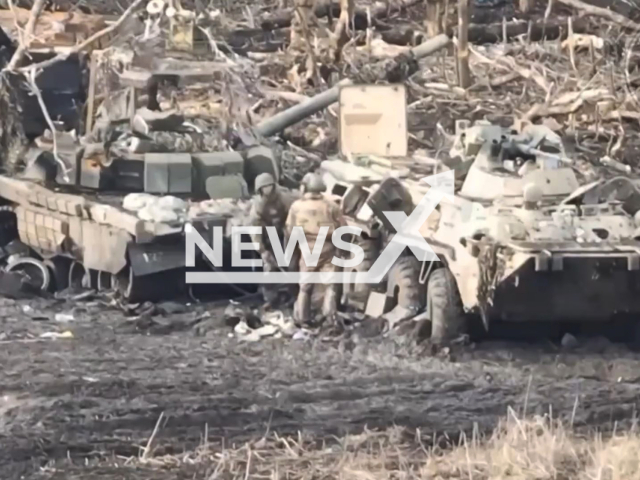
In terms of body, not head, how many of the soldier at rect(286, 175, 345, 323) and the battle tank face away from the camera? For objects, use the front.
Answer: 1

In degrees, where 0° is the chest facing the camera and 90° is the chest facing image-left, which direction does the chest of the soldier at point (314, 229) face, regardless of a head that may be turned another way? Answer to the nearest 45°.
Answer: approximately 180°

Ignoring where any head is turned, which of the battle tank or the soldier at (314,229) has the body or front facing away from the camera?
the soldier

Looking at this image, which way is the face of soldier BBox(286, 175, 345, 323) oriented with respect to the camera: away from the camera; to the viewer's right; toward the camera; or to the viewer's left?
away from the camera

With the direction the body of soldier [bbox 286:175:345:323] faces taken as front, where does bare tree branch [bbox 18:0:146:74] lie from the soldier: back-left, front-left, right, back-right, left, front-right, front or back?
front-left

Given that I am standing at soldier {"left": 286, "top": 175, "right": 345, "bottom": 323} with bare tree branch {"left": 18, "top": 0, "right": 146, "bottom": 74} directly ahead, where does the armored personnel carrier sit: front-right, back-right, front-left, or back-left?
back-right

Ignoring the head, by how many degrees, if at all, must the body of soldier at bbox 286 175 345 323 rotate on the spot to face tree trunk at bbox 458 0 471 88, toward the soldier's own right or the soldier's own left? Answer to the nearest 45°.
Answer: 0° — they already face it

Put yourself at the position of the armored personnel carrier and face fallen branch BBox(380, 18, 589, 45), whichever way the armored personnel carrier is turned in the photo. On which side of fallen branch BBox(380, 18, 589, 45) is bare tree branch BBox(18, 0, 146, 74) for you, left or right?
left
